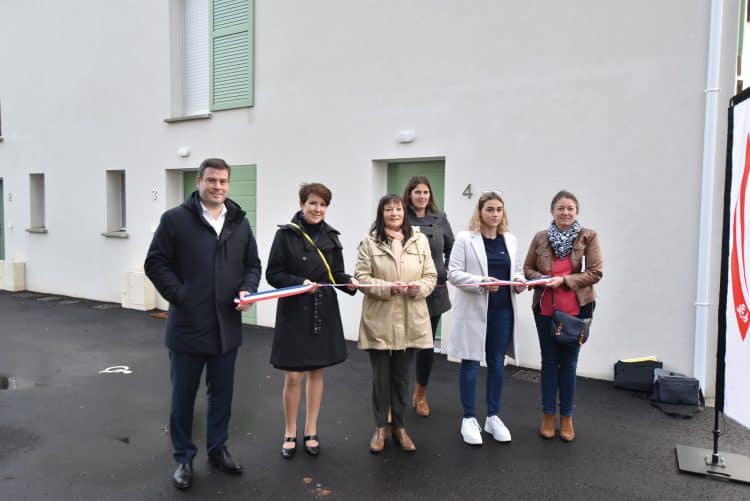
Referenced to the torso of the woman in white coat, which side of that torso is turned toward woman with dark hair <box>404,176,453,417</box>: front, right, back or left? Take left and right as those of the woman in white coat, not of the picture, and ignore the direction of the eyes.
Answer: back

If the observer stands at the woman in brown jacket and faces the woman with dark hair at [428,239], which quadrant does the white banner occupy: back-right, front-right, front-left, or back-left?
back-left

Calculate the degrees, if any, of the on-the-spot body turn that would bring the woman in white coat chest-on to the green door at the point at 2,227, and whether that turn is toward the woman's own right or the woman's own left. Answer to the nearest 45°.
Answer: approximately 180°

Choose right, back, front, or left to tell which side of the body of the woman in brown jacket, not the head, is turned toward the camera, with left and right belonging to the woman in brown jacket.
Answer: front

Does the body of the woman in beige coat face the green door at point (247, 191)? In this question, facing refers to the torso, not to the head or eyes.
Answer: no

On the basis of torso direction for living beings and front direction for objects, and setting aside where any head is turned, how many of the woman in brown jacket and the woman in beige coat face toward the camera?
2

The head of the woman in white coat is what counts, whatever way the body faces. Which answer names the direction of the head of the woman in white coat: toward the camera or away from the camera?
toward the camera

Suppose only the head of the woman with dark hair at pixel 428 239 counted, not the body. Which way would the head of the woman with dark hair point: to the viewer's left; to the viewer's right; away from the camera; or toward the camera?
toward the camera

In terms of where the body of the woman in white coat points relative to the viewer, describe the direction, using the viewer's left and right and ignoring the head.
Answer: facing the viewer and to the right of the viewer

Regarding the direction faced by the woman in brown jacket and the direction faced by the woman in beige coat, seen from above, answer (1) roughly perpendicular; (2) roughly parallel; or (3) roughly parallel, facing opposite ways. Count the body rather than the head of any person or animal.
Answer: roughly parallel

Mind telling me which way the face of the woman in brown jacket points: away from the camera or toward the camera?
toward the camera

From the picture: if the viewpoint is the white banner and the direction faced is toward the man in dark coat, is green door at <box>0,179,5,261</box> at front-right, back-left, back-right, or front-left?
front-right

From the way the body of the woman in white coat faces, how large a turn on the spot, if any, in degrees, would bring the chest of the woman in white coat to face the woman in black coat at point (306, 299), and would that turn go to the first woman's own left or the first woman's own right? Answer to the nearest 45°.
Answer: approximately 90° to the first woman's own right

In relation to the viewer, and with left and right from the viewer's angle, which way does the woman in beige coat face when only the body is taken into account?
facing the viewer

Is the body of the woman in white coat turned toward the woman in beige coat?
no
